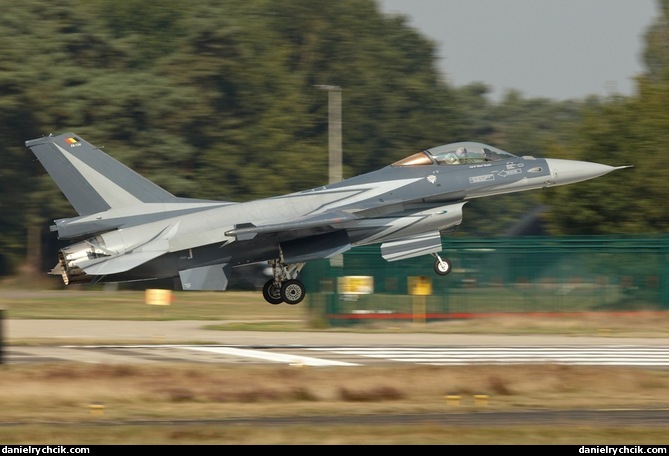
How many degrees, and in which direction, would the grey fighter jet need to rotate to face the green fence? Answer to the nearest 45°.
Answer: approximately 45° to its left

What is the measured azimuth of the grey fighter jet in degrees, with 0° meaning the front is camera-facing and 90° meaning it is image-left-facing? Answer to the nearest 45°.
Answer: approximately 270°
